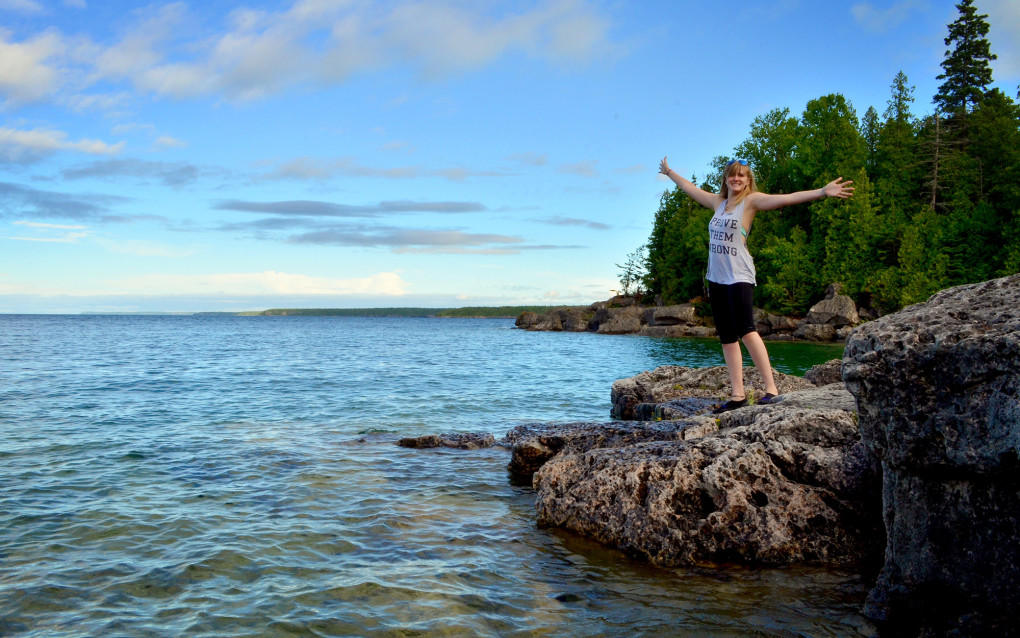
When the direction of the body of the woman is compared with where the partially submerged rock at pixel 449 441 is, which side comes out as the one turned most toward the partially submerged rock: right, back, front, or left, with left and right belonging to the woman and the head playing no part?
right

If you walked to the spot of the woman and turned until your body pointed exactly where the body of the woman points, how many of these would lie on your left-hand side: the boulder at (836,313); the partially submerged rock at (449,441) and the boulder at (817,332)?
0

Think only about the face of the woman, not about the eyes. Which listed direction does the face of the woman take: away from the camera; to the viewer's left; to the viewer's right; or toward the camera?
toward the camera

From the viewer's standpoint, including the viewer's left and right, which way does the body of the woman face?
facing the viewer and to the left of the viewer

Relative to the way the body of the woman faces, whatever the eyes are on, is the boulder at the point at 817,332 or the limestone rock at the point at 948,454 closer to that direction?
the limestone rock

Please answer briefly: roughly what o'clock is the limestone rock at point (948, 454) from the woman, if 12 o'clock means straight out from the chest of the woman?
The limestone rock is roughly at 10 o'clock from the woman.

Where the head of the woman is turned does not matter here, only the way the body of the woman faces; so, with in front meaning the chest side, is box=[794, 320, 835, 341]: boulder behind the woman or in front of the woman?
behind
